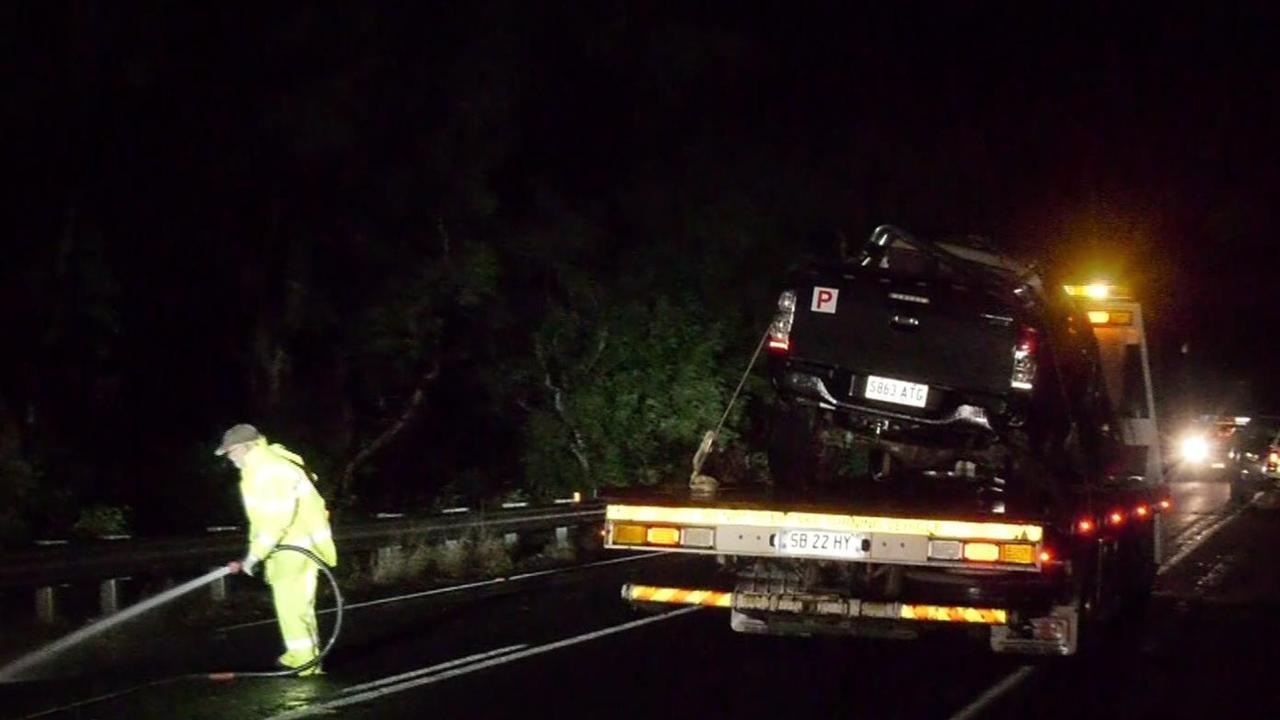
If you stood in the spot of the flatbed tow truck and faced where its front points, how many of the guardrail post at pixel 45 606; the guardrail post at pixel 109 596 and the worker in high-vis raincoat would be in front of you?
0

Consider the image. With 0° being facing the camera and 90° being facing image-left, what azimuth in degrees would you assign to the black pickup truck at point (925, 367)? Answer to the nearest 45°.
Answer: approximately 225°

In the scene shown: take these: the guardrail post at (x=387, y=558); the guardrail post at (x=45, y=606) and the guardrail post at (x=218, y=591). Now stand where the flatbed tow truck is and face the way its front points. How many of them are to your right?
0

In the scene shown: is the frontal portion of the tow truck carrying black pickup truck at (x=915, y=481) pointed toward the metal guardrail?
no

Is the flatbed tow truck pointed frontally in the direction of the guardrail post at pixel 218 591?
no

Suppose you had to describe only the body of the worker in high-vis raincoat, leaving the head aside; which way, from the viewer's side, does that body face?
to the viewer's left

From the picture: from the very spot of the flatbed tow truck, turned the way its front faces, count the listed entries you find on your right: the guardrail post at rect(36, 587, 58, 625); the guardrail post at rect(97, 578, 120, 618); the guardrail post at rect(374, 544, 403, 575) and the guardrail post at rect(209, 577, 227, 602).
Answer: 0

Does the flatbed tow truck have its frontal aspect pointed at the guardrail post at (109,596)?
no

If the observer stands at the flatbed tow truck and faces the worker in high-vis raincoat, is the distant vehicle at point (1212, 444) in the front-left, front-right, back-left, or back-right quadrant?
back-right

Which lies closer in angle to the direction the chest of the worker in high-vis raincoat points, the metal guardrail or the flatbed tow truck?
the metal guardrail

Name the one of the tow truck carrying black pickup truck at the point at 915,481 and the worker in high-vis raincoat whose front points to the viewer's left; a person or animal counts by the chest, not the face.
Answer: the worker in high-vis raincoat

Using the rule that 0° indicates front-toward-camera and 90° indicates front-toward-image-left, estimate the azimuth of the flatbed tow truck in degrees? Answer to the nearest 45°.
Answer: approximately 225°

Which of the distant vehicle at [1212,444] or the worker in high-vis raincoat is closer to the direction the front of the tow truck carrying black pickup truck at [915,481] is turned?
the distant vehicle

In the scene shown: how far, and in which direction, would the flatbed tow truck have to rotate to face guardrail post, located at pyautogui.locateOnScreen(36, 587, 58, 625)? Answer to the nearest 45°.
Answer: approximately 135° to its left

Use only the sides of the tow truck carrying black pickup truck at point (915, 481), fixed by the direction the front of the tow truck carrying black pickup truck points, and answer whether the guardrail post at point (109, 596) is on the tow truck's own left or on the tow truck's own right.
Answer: on the tow truck's own left

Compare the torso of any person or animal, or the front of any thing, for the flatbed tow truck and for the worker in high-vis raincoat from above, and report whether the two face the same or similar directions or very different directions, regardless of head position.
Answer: very different directions

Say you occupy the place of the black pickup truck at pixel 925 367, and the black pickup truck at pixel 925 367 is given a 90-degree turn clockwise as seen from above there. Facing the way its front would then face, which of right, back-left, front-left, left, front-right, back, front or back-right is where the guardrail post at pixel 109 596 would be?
back-right

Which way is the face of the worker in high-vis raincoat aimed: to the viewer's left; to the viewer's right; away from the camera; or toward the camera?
to the viewer's left
